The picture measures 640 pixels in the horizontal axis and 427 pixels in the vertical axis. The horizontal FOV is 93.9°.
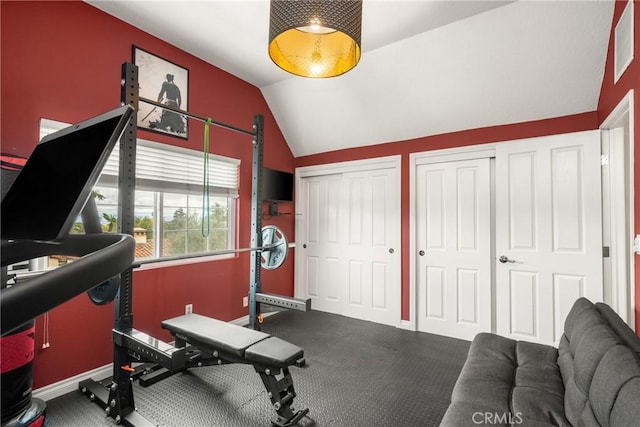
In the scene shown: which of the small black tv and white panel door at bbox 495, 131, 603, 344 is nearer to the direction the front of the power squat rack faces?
the white panel door

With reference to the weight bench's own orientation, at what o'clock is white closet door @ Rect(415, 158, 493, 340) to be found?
The white closet door is roughly at 10 o'clock from the weight bench.

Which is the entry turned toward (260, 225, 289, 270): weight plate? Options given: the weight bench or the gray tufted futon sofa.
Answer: the gray tufted futon sofa

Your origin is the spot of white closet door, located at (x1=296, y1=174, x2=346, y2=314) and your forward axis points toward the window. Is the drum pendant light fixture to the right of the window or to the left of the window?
left

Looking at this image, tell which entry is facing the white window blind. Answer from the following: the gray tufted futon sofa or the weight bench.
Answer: the gray tufted futon sofa

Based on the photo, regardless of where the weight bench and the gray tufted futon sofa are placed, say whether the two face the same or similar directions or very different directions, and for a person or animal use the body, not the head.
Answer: very different directions

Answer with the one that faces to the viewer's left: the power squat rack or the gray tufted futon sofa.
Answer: the gray tufted futon sofa

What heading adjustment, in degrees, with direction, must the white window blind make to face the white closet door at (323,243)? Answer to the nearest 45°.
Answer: approximately 45° to its left

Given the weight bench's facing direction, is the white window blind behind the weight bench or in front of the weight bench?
behind
